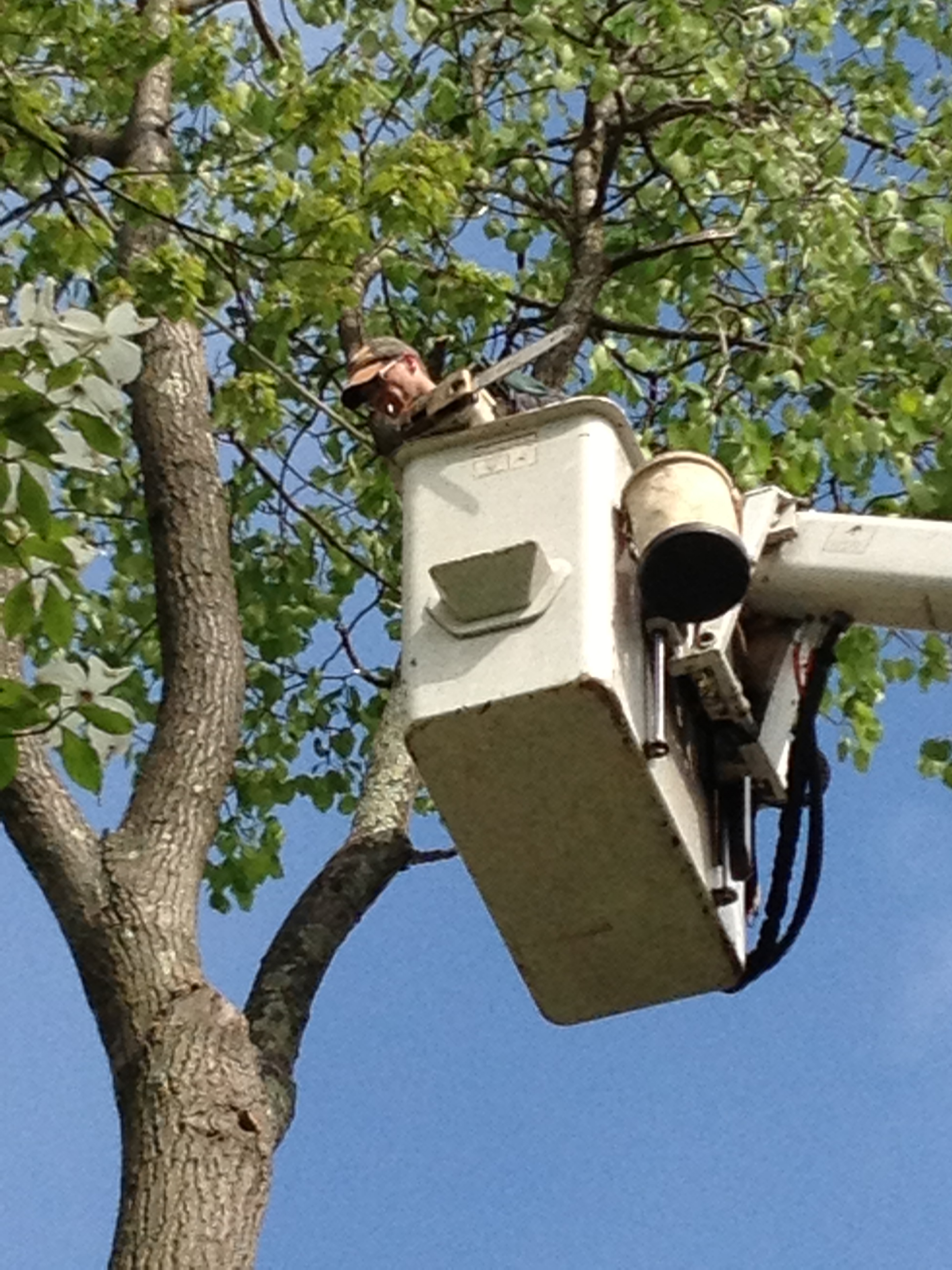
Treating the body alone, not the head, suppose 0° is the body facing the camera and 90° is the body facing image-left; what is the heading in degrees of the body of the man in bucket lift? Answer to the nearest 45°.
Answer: approximately 90°

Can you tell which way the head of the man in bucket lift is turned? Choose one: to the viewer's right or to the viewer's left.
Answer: to the viewer's left

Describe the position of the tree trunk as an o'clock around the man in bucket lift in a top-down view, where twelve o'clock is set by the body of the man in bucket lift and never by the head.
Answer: The tree trunk is roughly at 2 o'clock from the man in bucket lift.
